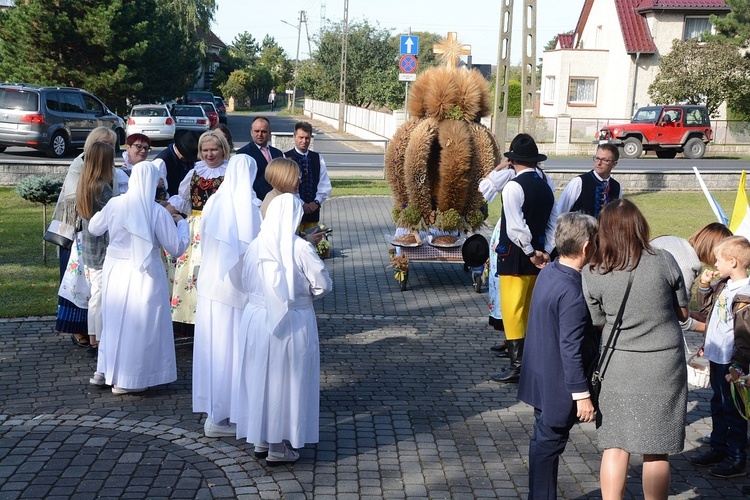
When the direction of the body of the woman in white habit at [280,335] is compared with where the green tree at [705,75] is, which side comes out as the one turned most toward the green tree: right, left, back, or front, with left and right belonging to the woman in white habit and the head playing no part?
front

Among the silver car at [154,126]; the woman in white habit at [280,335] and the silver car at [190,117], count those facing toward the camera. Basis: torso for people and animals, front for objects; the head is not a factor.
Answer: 0

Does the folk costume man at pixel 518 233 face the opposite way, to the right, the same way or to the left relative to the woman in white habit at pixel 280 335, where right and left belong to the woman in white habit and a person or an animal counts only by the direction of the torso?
to the left

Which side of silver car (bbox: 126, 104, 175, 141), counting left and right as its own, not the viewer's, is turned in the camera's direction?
back

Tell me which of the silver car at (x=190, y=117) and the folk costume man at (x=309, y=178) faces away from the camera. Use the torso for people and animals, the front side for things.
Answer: the silver car

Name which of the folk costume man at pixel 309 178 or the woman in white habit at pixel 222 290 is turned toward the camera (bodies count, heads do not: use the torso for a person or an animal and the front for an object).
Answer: the folk costume man

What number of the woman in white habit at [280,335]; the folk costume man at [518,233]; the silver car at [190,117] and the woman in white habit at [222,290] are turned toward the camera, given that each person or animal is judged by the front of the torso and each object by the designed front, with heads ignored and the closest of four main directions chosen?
0

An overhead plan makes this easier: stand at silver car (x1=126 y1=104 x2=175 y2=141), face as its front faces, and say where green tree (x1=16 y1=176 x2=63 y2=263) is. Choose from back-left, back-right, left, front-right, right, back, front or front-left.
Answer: back

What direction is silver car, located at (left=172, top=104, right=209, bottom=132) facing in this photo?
away from the camera

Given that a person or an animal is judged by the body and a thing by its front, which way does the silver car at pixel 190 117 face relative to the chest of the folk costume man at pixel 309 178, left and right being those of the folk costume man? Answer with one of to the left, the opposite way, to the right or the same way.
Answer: the opposite way

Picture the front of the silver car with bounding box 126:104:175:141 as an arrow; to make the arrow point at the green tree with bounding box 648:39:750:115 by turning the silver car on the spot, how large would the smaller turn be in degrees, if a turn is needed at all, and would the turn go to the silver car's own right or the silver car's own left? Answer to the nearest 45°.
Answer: approximately 90° to the silver car's own right

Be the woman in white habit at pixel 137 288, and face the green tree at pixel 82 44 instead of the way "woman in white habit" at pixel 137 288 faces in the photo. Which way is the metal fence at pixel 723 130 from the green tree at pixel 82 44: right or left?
right

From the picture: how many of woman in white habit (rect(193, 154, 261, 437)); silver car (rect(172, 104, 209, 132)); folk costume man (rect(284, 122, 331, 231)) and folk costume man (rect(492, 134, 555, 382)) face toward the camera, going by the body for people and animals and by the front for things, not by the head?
1

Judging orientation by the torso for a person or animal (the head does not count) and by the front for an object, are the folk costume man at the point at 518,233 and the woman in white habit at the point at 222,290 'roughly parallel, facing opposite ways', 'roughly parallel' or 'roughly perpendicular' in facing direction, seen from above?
roughly perpendicular

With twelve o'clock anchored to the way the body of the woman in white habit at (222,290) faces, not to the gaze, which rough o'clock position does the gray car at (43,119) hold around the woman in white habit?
The gray car is roughly at 10 o'clock from the woman in white habit.

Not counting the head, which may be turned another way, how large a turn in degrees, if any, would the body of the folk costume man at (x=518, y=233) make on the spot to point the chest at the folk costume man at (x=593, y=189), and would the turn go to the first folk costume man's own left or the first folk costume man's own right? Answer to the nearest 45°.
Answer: approximately 90° to the first folk costume man's own right

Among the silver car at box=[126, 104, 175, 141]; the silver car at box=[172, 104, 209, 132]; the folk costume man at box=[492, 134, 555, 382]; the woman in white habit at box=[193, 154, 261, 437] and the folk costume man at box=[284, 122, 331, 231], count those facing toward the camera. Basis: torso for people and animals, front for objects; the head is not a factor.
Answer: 1

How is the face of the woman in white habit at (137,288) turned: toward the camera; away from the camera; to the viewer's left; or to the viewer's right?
away from the camera

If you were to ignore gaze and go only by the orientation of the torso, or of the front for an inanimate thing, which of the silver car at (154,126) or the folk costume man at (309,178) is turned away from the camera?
the silver car

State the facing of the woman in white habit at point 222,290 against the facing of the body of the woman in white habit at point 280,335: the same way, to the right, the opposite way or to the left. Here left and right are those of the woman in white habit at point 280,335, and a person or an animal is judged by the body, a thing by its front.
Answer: the same way
